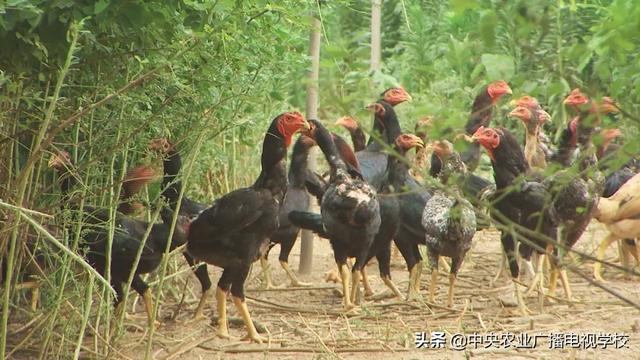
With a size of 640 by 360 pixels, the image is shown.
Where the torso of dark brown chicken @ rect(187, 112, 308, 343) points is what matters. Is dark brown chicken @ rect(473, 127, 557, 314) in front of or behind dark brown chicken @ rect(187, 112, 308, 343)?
in front

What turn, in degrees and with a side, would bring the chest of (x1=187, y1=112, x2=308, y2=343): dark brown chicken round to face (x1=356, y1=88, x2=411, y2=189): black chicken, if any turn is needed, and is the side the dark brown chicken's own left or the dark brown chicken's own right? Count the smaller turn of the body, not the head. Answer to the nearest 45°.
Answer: approximately 45° to the dark brown chicken's own left

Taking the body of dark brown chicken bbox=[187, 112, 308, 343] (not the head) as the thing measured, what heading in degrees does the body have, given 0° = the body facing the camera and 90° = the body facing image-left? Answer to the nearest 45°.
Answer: approximately 270°

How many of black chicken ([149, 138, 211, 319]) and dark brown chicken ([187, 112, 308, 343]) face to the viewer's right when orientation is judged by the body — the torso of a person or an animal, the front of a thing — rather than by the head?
1

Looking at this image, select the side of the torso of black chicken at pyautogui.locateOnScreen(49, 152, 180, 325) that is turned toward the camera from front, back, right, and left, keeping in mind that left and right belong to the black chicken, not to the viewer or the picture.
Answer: left

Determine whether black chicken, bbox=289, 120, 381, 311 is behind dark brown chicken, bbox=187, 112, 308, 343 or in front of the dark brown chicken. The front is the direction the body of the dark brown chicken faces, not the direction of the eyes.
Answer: in front

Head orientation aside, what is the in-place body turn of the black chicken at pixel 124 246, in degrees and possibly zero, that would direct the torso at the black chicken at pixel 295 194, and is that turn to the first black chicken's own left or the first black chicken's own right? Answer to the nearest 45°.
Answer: approximately 135° to the first black chicken's own right
